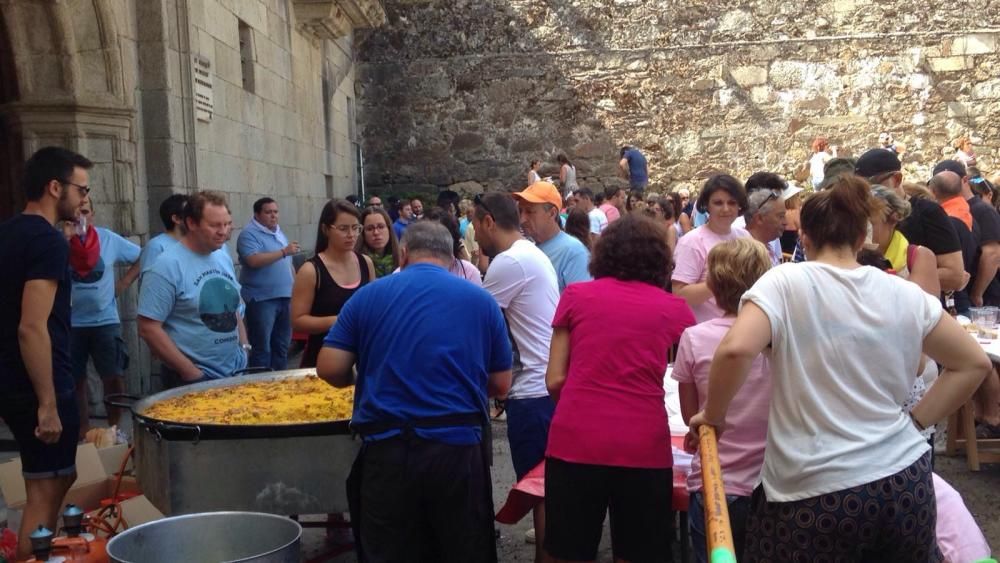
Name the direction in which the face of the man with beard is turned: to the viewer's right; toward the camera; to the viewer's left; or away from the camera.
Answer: to the viewer's right

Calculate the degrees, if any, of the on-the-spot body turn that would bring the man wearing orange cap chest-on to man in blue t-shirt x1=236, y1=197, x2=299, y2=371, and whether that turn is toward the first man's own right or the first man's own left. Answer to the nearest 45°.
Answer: approximately 90° to the first man's own right

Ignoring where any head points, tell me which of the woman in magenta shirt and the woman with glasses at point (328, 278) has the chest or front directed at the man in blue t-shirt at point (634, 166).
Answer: the woman in magenta shirt

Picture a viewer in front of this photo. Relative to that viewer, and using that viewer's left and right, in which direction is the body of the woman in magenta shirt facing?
facing away from the viewer

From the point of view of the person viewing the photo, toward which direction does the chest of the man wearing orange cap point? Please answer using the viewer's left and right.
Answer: facing the viewer and to the left of the viewer

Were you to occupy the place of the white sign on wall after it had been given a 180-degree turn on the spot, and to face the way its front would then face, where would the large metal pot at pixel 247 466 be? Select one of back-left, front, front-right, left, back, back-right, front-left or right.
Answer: back-left

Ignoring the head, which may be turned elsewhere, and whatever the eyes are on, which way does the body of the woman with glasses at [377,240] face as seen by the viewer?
toward the camera

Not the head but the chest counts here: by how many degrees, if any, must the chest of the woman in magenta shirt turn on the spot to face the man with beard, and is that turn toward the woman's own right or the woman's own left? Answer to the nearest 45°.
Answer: approximately 90° to the woman's own left

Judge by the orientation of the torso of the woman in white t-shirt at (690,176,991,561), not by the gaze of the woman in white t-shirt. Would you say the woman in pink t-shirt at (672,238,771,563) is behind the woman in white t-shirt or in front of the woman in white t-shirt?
in front

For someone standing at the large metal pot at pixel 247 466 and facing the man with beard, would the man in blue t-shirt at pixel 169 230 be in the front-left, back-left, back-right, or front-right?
front-right

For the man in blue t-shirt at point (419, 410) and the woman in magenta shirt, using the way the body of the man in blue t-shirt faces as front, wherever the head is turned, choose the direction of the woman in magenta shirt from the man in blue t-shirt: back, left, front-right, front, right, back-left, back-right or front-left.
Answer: right

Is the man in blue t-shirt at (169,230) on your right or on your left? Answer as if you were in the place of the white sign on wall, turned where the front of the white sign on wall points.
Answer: on your right

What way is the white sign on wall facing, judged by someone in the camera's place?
facing the viewer and to the right of the viewer

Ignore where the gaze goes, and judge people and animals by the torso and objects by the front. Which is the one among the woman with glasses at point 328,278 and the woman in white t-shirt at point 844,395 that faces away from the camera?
the woman in white t-shirt

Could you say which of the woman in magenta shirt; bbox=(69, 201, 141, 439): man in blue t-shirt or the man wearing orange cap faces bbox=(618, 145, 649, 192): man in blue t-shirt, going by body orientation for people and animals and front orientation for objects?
the woman in magenta shirt

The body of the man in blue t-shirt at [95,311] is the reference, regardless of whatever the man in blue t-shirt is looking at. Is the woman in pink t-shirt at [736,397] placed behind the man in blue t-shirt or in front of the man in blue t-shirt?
in front

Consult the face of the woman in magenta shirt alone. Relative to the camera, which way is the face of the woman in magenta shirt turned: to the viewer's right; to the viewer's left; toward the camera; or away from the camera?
away from the camera

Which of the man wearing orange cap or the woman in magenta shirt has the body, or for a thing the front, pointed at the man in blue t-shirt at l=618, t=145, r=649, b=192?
the woman in magenta shirt

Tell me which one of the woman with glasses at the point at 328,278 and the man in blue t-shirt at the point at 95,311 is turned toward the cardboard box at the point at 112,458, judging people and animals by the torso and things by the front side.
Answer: the man in blue t-shirt

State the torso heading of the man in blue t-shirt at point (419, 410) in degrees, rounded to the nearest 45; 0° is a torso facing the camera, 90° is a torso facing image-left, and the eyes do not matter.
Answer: approximately 180°
